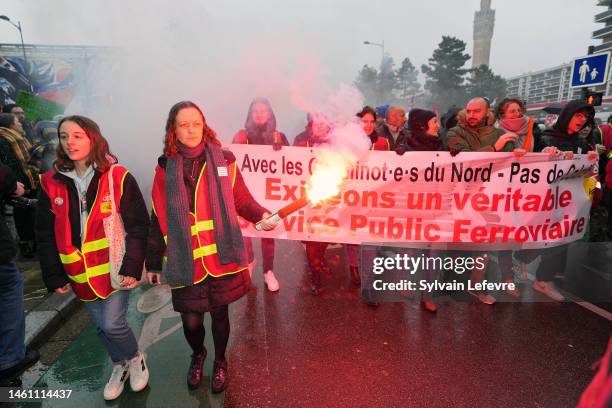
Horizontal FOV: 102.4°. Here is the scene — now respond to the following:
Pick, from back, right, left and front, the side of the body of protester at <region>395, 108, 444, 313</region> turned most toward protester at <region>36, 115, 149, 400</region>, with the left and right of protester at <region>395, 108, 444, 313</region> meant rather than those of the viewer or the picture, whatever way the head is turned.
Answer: right

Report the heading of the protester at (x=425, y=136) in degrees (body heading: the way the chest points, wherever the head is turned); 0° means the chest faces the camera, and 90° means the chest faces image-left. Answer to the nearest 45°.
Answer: approximately 315°

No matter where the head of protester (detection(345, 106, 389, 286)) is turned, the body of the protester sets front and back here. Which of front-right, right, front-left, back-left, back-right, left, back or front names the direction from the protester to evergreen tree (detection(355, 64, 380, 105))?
back

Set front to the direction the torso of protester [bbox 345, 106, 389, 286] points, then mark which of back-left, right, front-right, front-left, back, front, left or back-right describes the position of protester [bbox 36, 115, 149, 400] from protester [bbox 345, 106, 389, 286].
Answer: front-right

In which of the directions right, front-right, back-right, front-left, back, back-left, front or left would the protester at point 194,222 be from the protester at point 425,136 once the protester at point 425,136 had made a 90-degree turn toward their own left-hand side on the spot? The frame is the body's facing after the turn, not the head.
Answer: back

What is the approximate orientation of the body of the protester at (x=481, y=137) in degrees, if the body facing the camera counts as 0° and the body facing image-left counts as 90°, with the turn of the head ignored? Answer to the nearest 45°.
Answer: approximately 0°
